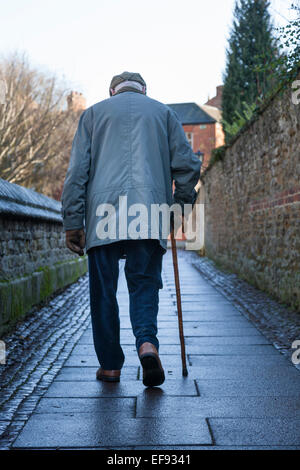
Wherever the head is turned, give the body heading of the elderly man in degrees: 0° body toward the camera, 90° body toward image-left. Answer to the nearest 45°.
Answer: approximately 180°

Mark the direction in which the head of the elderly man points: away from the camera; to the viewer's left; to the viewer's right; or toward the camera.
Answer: away from the camera

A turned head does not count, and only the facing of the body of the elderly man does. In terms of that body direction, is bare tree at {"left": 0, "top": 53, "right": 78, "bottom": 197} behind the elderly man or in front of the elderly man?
in front
